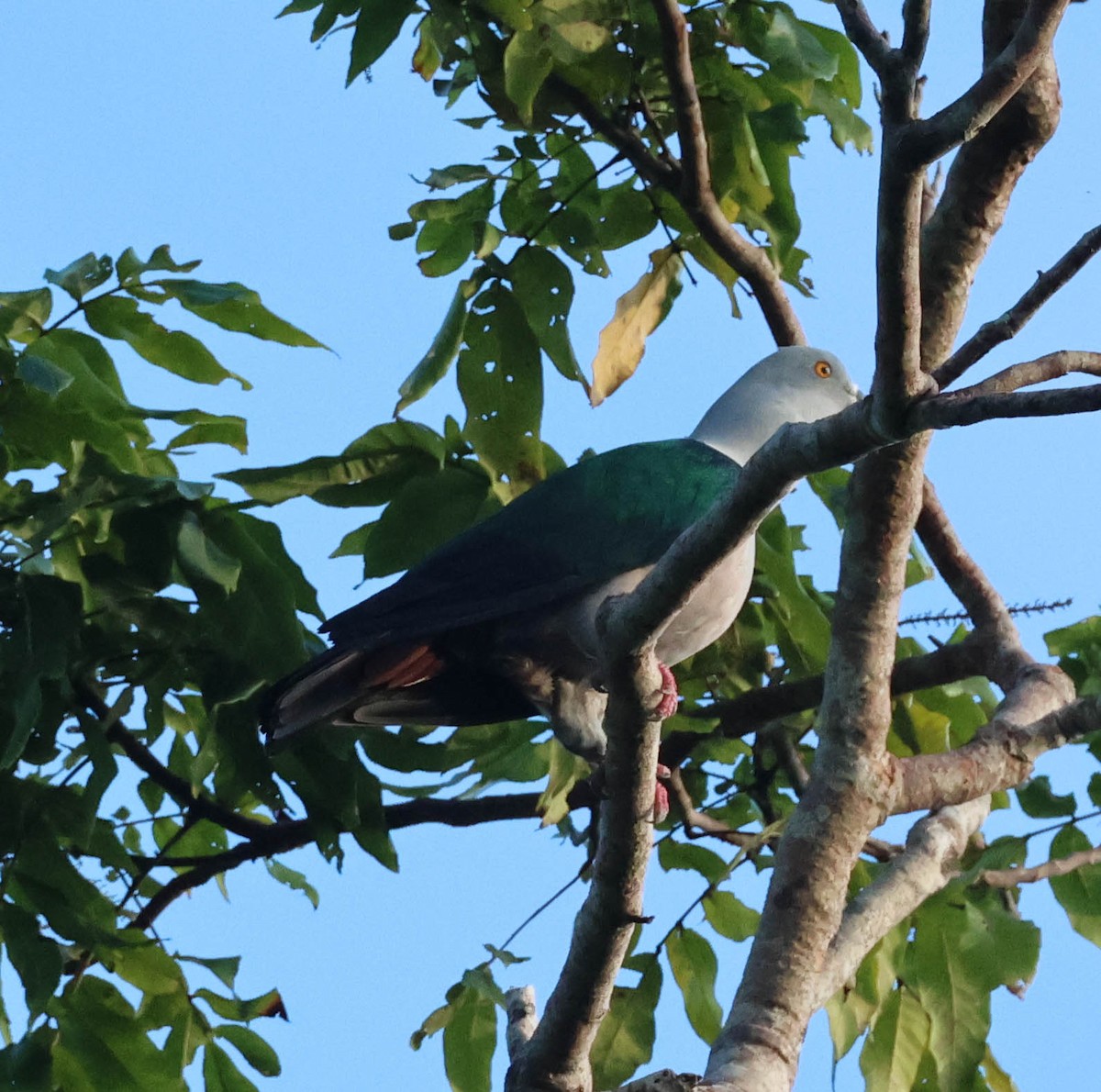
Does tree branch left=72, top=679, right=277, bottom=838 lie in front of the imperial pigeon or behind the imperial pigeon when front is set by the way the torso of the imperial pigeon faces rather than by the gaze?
behind

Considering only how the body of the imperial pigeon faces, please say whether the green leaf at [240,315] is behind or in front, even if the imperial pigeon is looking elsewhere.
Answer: behind

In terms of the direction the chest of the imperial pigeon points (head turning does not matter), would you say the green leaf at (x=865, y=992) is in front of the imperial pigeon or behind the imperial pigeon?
in front

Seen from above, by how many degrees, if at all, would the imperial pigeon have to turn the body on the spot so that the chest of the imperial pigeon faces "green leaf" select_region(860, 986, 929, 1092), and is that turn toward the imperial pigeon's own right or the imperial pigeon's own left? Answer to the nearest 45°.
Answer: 0° — it already faces it

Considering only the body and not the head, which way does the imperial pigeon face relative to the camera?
to the viewer's right
